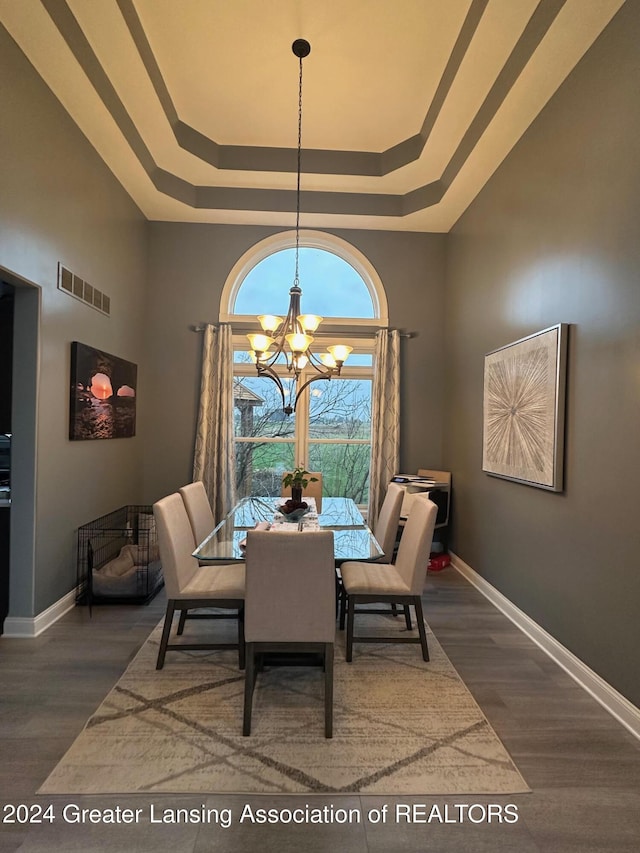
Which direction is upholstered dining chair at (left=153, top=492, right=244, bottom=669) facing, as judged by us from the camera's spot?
facing to the right of the viewer

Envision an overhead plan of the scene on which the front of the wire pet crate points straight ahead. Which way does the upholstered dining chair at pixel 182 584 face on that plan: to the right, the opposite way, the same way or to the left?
to the left

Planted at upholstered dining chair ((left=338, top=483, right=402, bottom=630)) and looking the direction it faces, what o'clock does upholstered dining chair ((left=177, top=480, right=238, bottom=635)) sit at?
upholstered dining chair ((left=177, top=480, right=238, bottom=635)) is roughly at 12 o'clock from upholstered dining chair ((left=338, top=483, right=402, bottom=630)).

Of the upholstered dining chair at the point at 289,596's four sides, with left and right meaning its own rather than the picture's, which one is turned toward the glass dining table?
front

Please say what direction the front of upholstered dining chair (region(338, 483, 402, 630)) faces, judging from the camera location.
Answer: facing to the left of the viewer

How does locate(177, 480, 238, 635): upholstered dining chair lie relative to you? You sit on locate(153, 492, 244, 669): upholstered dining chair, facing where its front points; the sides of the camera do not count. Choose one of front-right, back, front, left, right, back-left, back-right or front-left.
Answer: left

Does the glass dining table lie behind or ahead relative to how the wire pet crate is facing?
ahead

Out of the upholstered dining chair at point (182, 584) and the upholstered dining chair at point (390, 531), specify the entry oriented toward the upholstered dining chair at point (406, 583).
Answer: the upholstered dining chair at point (182, 584)

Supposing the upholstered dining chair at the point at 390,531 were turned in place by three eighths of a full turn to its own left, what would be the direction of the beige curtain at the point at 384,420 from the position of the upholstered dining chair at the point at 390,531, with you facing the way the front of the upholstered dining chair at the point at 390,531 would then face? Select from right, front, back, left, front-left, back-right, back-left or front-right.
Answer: back-left

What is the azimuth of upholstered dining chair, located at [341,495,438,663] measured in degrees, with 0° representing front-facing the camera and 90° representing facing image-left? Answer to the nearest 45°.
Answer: approximately 90°

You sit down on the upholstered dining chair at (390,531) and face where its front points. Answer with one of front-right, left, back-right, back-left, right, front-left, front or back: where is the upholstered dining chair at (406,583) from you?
left

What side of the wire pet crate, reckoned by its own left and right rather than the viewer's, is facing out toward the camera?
front

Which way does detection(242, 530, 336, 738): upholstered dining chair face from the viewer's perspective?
away from the camera

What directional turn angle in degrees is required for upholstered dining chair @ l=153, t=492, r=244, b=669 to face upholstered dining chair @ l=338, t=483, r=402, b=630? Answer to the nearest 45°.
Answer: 0° — it already faces it

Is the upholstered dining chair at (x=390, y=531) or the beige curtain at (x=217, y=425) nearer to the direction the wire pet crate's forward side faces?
the upholstered dining chair

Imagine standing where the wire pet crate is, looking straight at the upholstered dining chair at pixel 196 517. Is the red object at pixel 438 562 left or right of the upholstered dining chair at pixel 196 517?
left
